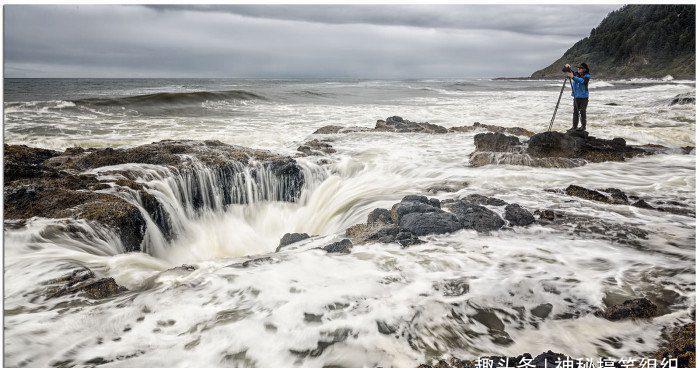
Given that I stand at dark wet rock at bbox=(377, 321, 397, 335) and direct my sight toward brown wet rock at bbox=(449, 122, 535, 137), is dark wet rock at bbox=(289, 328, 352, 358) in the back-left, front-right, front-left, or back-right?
back-left

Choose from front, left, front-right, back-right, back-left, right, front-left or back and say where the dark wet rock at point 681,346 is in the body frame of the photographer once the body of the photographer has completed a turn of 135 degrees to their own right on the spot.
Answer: back-right

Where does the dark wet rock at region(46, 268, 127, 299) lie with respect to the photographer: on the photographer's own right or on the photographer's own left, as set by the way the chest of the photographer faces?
on the photographer's own left

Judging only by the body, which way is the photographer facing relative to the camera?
to the viewer's left

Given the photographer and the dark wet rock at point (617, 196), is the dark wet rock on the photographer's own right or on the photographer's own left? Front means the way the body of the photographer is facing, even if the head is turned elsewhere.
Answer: on the photographer's own left

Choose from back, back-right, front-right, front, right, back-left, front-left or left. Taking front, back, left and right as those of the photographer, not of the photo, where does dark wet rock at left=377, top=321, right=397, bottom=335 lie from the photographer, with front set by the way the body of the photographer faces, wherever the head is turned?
left
